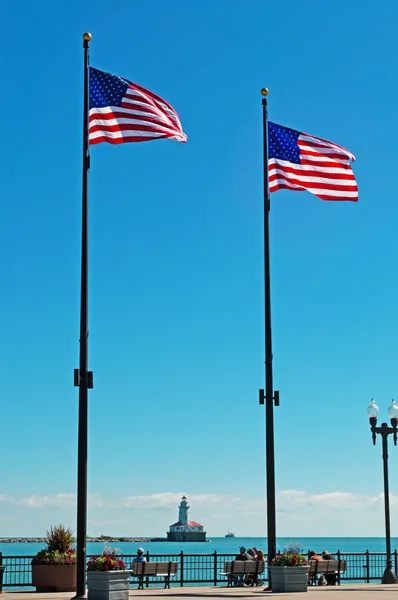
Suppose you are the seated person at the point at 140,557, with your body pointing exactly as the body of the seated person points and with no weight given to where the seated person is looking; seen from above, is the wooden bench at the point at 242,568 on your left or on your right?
on your right

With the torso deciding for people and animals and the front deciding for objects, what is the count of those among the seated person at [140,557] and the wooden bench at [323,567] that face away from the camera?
2

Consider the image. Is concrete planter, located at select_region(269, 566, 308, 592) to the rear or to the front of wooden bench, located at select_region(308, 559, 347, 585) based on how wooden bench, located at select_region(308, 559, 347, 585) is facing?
to the rear

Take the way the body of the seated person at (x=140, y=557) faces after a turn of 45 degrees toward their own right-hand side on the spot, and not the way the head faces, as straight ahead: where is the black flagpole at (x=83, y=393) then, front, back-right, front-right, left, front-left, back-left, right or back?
back-right

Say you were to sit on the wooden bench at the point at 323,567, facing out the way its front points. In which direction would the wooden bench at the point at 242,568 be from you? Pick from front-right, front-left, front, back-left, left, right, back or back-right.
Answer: back-left

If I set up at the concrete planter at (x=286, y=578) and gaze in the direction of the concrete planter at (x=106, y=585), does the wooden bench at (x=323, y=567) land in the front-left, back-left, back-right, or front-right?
back-right

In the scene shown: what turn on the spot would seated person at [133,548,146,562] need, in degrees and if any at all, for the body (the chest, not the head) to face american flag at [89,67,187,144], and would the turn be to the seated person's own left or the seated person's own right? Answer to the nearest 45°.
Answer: approximately 180°

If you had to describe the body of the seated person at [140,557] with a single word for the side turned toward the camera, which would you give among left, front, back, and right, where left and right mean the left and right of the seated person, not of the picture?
back

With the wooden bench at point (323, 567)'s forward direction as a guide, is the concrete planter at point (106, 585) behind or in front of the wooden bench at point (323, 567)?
behind

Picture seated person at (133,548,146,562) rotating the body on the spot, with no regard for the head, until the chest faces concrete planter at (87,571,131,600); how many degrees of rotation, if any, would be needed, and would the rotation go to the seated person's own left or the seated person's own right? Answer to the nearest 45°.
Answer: approximately 180°

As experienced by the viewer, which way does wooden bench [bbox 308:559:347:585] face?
facing away from the viewer

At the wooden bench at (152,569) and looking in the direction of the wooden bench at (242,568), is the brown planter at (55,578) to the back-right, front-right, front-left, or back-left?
back-right
